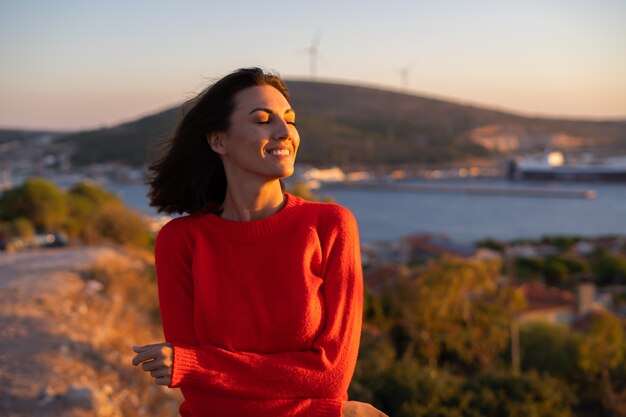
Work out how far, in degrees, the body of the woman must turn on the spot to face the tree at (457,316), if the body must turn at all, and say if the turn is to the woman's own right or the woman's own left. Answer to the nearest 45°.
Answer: approximately 180°

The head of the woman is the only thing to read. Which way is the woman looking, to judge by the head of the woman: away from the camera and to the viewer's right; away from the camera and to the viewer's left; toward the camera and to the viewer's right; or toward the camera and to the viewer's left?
toward the camera and to the viewer's right

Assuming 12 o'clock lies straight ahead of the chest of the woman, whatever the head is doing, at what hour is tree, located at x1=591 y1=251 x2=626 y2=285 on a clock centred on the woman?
The tree is roughly at 7 o'clock from the woman.

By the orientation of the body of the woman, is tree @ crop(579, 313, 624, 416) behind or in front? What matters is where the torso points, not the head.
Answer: behind

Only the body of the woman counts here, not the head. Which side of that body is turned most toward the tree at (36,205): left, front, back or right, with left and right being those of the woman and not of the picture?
back

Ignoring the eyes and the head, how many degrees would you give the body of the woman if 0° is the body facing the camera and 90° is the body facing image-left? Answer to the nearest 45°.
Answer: approximately 0°
